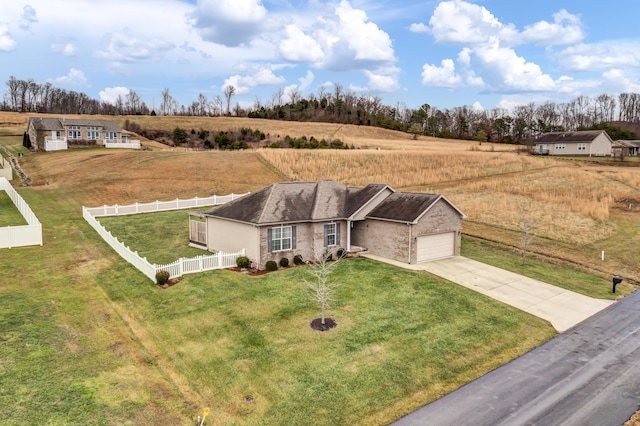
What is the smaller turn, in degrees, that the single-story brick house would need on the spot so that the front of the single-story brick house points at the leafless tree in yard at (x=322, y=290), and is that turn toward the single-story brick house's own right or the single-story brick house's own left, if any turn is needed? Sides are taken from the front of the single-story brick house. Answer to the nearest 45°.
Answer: approximately 45° to the single-story brick house's own right

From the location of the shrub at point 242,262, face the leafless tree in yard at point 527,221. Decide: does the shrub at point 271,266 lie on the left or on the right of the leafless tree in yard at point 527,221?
right

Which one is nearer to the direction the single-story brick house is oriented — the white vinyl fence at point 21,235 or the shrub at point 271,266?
the shrub

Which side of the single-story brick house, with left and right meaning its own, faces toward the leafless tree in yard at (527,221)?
left

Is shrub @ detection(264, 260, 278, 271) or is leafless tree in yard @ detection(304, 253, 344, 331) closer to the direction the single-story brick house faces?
the leafless tree in yard

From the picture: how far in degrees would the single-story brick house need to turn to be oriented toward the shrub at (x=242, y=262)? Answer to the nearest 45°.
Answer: approximately 90° to its right

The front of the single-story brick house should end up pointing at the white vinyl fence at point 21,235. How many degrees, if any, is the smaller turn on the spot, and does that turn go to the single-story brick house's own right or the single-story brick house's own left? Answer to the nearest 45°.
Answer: approximately 135° to the single-story brick house's own right

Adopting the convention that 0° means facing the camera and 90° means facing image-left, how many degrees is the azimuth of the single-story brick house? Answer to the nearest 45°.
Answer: approximately 315°

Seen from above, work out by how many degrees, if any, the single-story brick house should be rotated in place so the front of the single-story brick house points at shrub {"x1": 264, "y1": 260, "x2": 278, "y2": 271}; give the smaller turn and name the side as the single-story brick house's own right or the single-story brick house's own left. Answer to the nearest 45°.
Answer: approximately 90° to the single-story brick house's own right

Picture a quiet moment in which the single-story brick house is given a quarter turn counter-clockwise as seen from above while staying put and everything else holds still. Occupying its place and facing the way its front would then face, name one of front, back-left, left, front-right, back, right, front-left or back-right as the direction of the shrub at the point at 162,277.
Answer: back

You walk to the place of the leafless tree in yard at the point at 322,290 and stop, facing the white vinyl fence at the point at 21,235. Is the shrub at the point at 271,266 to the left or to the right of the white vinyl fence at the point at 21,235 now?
right
